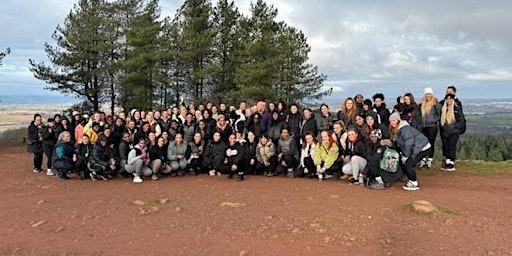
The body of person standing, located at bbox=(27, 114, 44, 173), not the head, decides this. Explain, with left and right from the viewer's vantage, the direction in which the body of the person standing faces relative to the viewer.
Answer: facing the viewer and to the right of the viewer

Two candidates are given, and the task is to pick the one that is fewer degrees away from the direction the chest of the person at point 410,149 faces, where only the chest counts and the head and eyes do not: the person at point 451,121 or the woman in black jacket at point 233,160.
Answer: the woman in black jacket

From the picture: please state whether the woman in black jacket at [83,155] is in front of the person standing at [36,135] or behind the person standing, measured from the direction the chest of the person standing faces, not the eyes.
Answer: in front

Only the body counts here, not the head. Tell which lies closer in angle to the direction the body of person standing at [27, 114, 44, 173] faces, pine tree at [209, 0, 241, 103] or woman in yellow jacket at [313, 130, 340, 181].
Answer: the woman in yellow jacket

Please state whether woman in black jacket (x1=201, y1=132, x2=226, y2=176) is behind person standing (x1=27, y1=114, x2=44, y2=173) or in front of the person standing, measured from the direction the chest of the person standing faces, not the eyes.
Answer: in front

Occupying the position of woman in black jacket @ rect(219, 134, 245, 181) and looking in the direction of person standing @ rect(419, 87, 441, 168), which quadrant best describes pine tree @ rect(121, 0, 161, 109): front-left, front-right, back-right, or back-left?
back-left

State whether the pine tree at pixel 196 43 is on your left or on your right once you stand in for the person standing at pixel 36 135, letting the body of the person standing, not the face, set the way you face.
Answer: on your left
